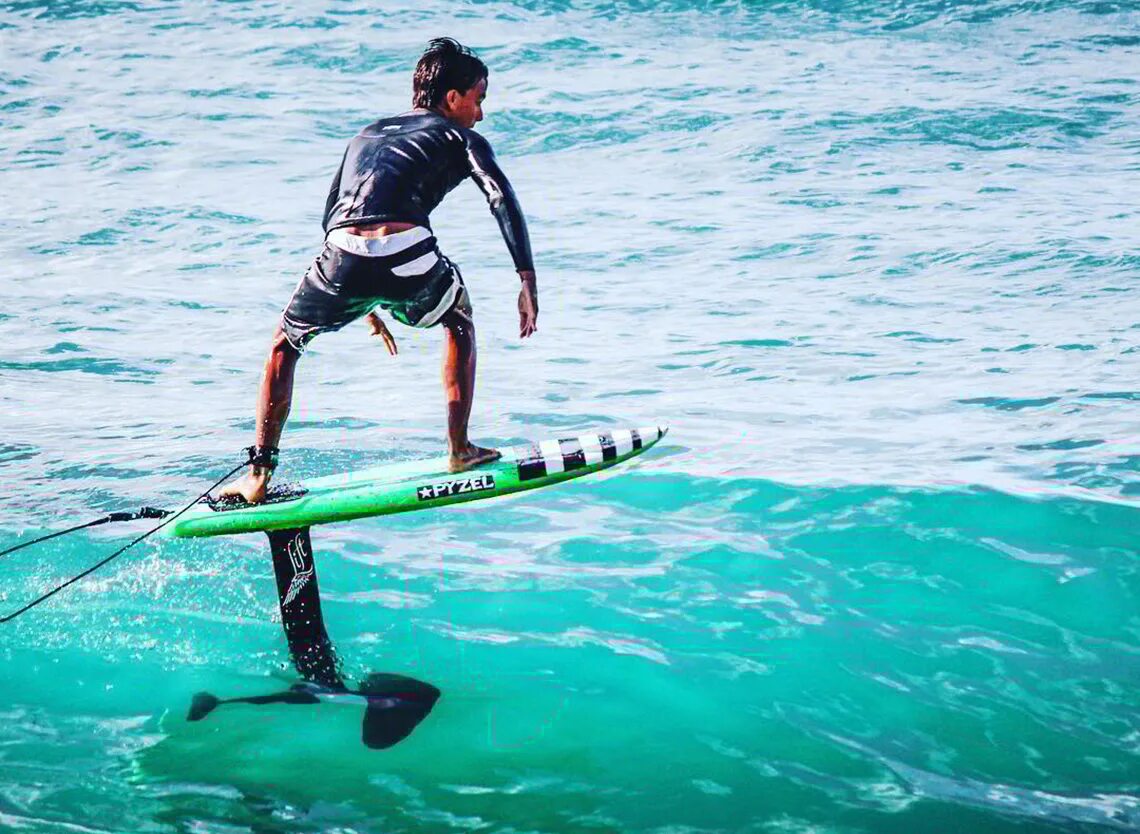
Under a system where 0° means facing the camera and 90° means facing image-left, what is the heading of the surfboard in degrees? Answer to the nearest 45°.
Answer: approximately 270°
